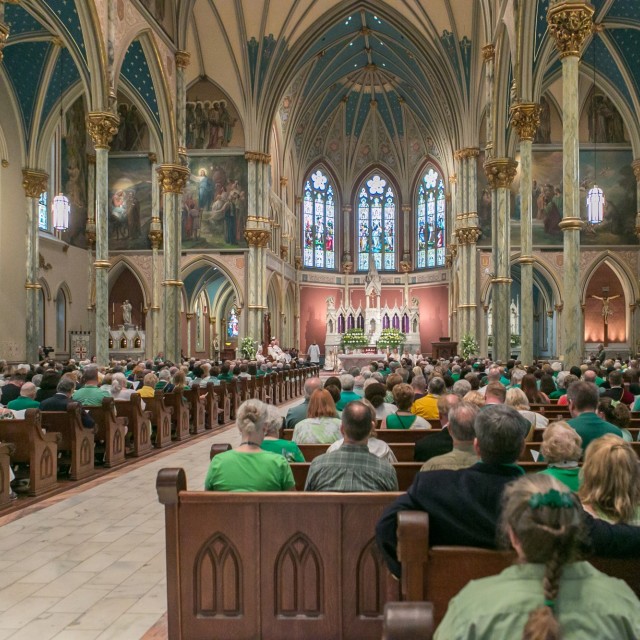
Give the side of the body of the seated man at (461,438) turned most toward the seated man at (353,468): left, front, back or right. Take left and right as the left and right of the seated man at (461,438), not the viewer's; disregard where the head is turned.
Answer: left

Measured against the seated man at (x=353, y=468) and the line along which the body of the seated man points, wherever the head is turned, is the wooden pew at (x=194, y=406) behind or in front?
in front

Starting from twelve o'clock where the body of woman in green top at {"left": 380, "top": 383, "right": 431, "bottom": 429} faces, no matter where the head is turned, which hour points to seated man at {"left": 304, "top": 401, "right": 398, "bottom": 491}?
The seated man is roughly at 6 o'clock from the woman in green top.

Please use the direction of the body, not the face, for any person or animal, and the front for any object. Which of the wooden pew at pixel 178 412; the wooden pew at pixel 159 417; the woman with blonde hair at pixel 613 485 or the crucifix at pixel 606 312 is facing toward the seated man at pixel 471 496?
the crucifix

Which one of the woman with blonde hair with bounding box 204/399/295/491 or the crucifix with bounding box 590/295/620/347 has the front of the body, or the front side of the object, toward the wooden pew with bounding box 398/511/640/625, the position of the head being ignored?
the crucifix

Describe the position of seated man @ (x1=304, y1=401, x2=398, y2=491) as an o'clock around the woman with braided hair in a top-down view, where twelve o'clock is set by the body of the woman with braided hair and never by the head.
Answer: The seated man is roughly at 11 o'clock from the woman with braided hair.

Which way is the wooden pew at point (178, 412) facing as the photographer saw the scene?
facing away from the viewer and to the right of the viewer

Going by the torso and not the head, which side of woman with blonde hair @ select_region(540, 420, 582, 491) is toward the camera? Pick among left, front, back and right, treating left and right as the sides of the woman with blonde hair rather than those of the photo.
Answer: back

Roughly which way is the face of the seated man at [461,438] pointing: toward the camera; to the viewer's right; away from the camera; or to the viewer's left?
away from the camera

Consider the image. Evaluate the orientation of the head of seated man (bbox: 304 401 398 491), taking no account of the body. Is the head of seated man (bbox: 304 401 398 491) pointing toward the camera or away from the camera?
away from the camera

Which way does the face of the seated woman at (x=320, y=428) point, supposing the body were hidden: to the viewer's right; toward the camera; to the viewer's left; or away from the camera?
away from the camera

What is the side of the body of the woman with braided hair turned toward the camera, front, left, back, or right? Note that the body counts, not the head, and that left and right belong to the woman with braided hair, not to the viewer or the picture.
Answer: back

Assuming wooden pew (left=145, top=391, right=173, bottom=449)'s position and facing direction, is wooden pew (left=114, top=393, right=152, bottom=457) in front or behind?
behind

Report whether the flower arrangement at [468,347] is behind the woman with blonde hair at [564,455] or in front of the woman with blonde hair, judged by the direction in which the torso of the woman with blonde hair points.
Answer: in front

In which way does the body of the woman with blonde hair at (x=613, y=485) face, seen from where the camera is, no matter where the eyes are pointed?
away from the camera

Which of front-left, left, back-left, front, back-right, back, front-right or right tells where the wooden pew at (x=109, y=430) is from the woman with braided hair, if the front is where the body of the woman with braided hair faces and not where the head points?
front-left

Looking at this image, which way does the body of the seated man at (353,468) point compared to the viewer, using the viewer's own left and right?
facing away from the viewer

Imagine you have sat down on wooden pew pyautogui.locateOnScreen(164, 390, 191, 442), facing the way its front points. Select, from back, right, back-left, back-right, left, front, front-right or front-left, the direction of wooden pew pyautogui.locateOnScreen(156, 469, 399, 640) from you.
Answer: back-right
